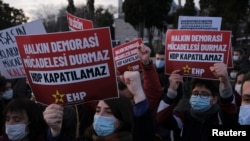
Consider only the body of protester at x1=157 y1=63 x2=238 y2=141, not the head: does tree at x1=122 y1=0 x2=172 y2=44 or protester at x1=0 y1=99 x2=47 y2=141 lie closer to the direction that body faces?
the protester

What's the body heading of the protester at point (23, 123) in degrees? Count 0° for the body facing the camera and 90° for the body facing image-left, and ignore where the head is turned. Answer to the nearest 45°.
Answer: approximately 45°

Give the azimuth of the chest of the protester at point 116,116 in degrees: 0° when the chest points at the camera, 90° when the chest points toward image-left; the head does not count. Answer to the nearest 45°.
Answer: approximately 45°

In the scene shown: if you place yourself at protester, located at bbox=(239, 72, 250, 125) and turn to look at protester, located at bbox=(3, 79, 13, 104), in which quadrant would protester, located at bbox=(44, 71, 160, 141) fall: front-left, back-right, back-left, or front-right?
front-left

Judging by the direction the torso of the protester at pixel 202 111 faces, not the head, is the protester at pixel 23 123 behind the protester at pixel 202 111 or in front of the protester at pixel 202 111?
in front

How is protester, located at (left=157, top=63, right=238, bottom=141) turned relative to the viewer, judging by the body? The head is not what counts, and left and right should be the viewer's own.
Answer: facing the viewer and to the left of the viewer

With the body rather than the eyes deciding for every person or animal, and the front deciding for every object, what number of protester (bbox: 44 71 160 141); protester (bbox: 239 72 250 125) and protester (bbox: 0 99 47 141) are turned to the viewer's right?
0

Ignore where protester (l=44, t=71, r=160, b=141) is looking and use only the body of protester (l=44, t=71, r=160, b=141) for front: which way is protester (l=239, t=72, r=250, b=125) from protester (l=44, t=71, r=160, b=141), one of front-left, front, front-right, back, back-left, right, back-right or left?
back-left
